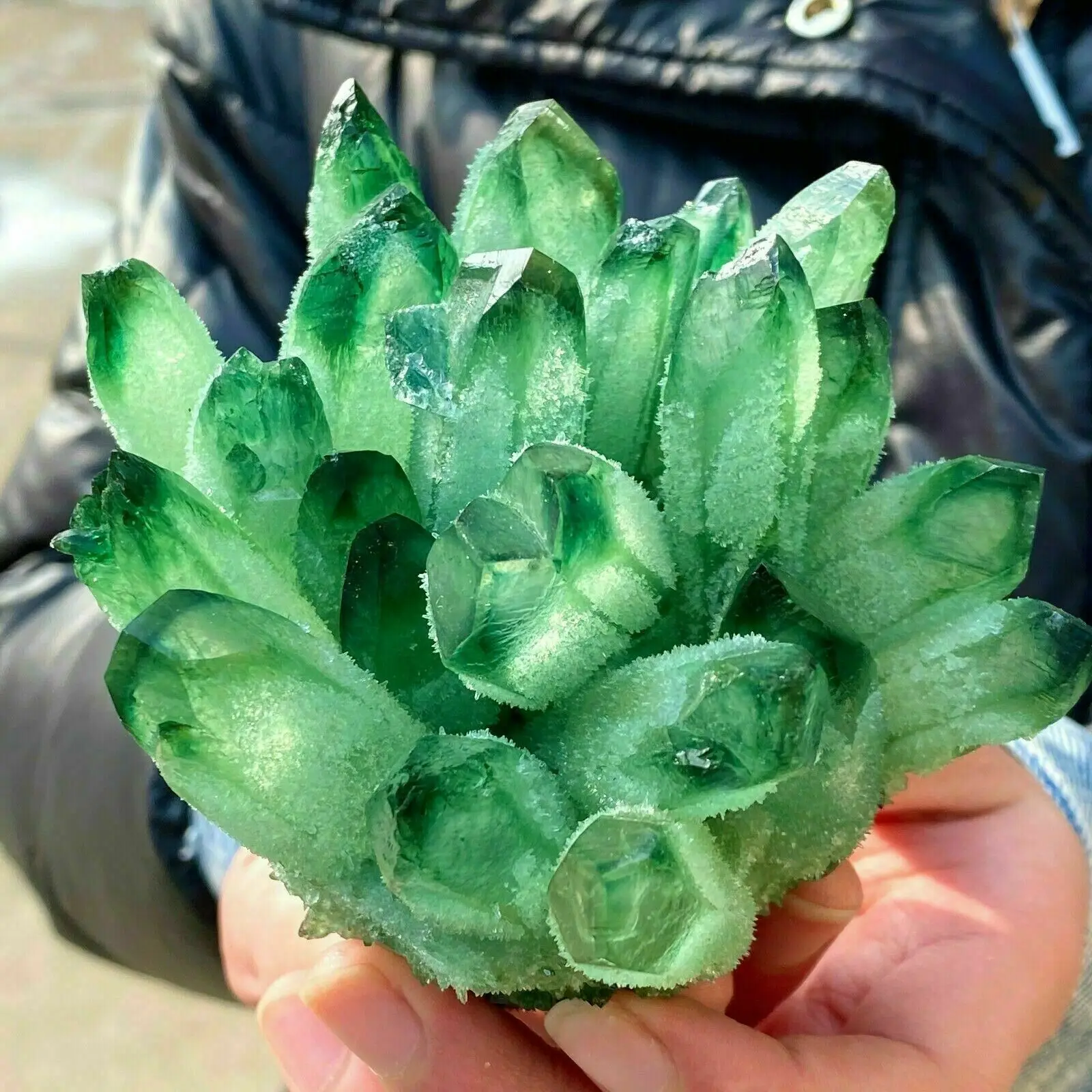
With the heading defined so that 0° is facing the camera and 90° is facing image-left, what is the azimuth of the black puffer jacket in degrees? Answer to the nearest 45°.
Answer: approximately 0°
